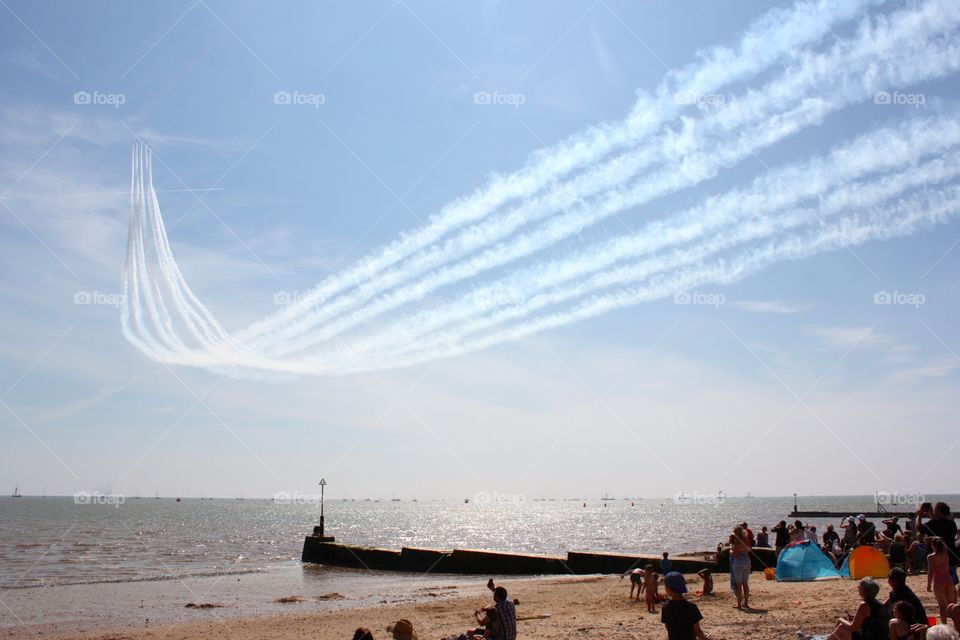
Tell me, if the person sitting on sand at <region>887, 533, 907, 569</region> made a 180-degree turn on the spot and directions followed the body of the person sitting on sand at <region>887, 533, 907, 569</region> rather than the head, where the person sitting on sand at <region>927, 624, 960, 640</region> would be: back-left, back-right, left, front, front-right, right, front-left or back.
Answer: front

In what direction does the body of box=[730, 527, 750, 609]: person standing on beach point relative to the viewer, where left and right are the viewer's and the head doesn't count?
facing away from the viewer

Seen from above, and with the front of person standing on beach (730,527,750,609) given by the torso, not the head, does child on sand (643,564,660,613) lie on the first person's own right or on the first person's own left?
on the first person's own left

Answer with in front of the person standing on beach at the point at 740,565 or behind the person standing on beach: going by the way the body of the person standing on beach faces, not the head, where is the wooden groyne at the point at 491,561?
in front

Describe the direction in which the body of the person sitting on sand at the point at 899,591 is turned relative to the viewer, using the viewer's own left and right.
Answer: facing away from the viewer and to the left of the viewer

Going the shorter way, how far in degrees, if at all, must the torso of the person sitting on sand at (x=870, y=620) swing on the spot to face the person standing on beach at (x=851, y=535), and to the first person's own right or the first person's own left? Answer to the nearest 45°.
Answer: approximately 45° to the first person's own right

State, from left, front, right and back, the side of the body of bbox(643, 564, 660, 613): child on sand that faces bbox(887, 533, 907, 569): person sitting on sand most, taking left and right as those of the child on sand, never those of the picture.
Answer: right

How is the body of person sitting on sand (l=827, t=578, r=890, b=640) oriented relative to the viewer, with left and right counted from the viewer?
facing away from the viewer and to the left of the viewer

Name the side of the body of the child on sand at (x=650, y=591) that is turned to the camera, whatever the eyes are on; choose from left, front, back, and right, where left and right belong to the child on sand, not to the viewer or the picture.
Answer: back

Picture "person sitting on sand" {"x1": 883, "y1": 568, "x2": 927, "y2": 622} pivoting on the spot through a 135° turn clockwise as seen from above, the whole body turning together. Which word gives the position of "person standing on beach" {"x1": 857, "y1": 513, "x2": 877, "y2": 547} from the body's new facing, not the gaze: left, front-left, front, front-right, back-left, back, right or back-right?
left

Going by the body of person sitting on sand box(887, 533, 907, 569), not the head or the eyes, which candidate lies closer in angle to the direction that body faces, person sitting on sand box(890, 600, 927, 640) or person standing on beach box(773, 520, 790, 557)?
the person standing on beach

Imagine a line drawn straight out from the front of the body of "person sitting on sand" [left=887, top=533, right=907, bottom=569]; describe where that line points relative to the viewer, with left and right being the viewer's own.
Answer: facing away from the viewer

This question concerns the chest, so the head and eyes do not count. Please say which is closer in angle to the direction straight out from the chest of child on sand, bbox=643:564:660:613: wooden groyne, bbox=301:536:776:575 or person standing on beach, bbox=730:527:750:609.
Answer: the wooden groyne

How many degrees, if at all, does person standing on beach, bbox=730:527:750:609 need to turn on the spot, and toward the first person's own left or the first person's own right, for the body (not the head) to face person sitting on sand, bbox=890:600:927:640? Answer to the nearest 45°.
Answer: approximately 180°
